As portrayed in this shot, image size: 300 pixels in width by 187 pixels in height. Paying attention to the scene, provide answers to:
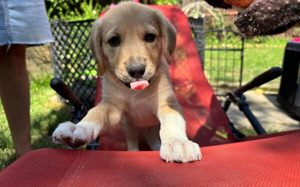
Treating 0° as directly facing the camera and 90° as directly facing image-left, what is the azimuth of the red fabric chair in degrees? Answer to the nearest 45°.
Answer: approximately 0°

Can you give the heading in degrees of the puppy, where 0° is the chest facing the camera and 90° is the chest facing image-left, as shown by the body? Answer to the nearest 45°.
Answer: approximately 0°
